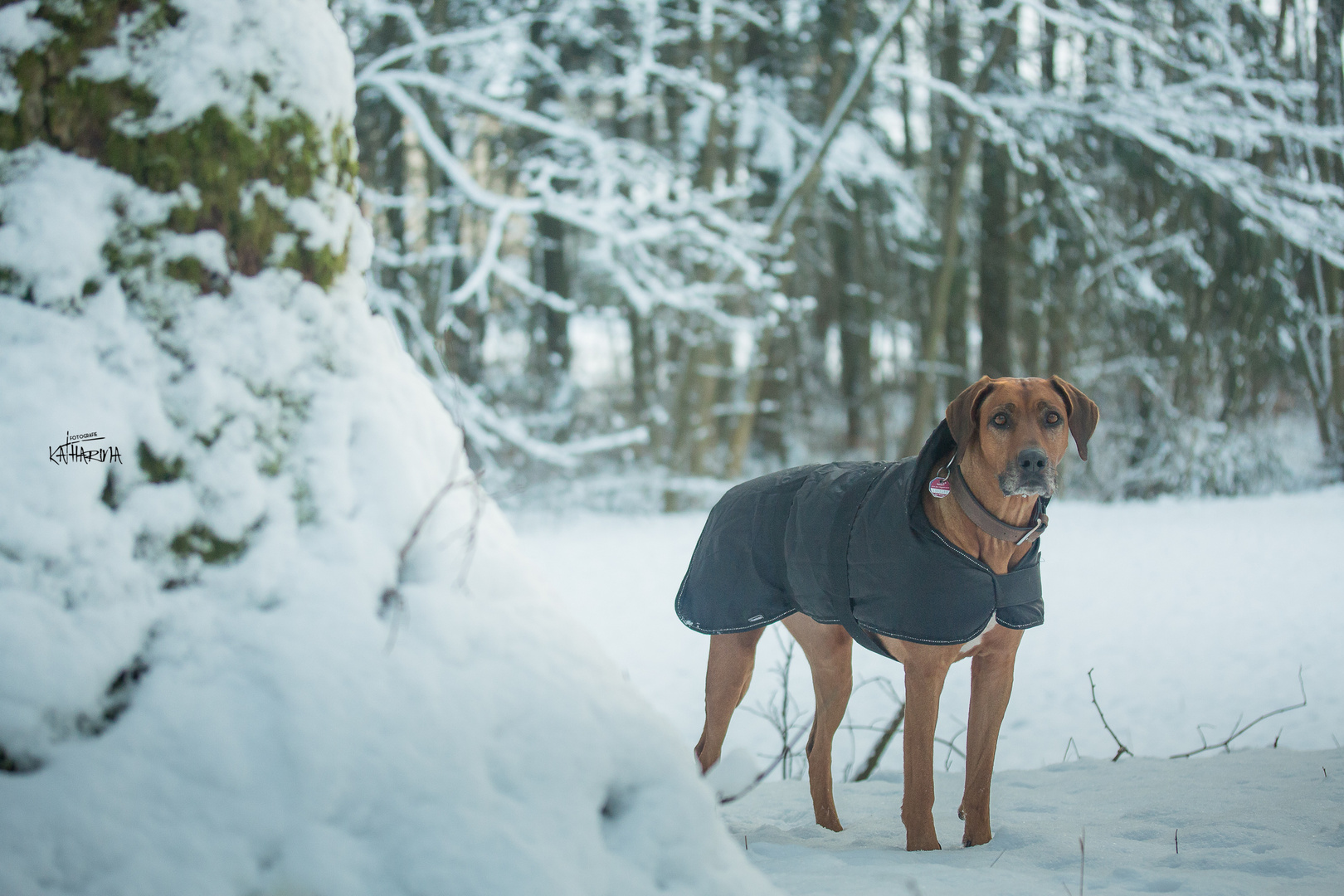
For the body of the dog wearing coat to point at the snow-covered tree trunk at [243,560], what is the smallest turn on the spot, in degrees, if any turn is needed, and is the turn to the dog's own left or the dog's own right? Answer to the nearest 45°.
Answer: approximately 90° to the dog's own right

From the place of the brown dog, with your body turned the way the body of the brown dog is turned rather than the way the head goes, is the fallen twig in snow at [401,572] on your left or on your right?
on your right

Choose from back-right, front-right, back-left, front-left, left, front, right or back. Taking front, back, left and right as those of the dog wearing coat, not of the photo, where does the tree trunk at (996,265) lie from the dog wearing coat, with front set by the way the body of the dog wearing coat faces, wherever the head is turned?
back-left

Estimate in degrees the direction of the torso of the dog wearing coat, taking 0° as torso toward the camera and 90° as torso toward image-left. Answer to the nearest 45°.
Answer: approximately 315°

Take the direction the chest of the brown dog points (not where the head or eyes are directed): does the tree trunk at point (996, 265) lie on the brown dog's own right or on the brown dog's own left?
on the brown dog's own left

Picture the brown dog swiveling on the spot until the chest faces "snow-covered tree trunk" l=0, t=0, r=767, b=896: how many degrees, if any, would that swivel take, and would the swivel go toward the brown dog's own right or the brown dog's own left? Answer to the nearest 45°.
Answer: approximately 90° to the brown dog's own right
